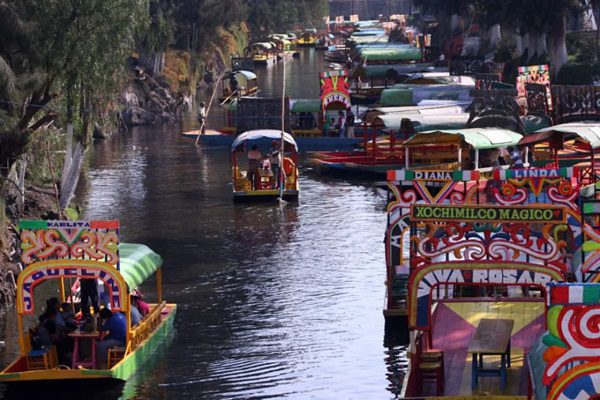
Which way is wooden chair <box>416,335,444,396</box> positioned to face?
to the viewer's right

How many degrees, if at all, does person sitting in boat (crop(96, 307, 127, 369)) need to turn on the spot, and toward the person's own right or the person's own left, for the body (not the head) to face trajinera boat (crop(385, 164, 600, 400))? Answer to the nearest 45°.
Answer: approximately 135° to the person's own left

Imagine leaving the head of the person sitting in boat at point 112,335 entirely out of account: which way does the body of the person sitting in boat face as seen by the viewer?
to the viewer's left

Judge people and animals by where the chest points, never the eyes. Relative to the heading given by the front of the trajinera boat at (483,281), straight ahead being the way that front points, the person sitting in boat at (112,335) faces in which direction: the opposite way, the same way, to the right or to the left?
to the right
